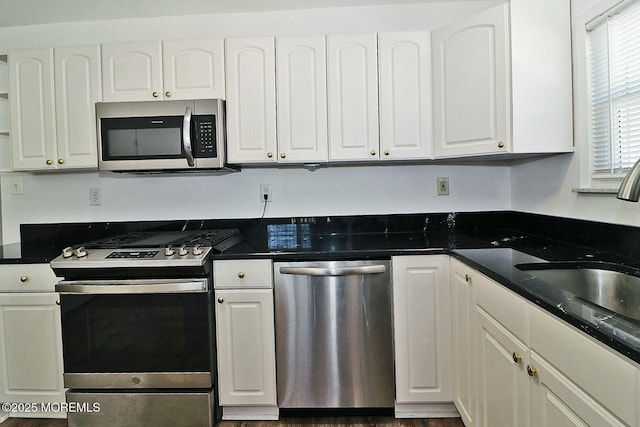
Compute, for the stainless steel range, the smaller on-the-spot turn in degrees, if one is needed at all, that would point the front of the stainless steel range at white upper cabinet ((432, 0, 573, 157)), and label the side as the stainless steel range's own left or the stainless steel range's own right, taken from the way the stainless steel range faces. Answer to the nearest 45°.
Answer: approximately 45° to the stainless steel range's own left

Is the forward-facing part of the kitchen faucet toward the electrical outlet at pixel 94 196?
yes

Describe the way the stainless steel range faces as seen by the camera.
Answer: facing the viewer

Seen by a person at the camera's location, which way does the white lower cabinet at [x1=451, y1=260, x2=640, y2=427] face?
facing to the left of the viewer

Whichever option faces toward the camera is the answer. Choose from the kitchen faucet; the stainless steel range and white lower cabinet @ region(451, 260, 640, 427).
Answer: the stainless steel range

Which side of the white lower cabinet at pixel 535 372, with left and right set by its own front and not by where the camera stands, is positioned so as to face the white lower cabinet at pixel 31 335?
front

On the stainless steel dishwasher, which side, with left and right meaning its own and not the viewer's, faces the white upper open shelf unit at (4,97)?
right

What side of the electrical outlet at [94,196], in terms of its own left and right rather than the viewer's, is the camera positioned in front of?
front

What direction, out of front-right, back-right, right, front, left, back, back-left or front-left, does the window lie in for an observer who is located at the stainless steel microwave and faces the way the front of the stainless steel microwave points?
front-left

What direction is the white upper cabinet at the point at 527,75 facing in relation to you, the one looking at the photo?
facing the viewer and to the left of the viewer

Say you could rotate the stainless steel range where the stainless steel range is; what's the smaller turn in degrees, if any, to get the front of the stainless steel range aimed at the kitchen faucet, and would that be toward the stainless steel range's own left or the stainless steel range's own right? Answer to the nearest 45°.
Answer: approximately 45° to the stainless steel range's own left

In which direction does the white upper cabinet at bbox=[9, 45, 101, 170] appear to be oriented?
toward the camera
